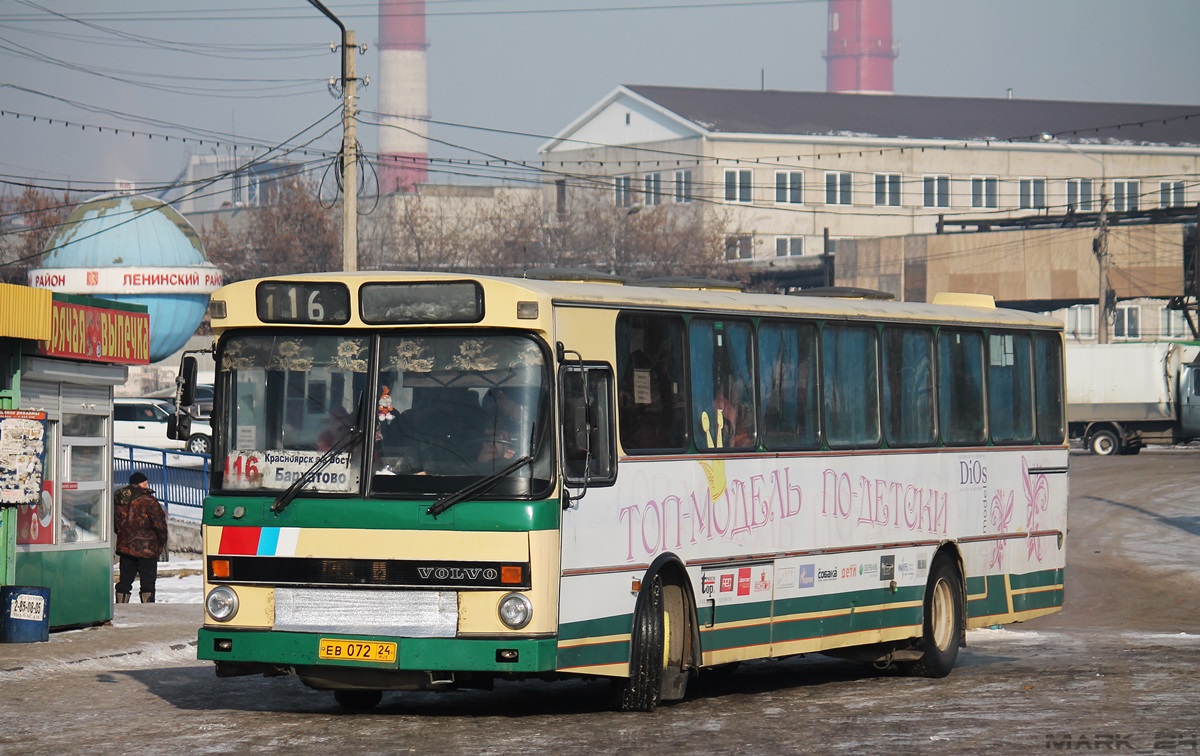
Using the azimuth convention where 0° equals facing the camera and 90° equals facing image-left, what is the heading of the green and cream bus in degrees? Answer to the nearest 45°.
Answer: approximately 45°

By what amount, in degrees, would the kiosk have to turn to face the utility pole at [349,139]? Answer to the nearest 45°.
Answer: approximately 90° to its left

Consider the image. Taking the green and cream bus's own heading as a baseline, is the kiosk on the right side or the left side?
on its right

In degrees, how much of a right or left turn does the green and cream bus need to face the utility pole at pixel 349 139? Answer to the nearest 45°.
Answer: approximately 135° to its right

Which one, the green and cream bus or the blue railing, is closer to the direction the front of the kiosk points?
the green and cream bus

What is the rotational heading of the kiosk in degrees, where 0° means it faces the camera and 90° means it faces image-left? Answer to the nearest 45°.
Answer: approximately 315°

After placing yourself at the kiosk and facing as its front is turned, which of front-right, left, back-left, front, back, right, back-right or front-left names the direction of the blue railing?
back-left

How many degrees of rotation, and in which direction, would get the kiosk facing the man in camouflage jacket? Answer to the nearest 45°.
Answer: approximately 135° to its left
